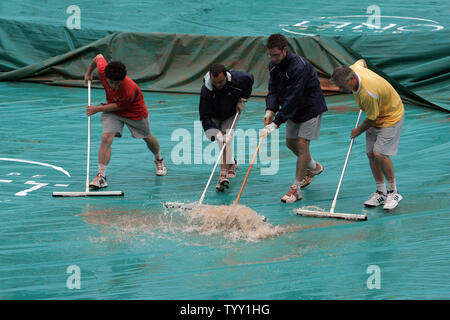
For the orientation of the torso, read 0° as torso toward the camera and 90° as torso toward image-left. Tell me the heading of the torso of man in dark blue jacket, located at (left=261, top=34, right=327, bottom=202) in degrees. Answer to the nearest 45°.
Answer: approximately 45°

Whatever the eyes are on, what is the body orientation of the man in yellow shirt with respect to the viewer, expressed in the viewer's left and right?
facing the viewer and to the left of the viewer

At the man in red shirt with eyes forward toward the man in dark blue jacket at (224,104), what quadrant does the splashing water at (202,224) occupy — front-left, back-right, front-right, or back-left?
front-right

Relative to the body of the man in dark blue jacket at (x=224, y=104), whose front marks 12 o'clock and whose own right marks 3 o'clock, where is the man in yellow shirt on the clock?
The man in yellow shirt is roughly at 10 o'clock from the man in dark blue jacket.

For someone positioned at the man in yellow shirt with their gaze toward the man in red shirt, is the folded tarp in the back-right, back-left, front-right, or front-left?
front-right

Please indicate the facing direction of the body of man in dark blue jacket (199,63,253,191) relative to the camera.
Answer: toward the camera

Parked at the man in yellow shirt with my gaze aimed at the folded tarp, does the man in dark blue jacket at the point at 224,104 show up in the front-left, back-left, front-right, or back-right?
front-left

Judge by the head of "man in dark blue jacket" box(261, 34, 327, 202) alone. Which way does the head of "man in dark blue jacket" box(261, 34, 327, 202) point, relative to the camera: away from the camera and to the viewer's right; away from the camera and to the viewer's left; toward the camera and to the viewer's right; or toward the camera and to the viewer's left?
toward the camera and to the viewer's left

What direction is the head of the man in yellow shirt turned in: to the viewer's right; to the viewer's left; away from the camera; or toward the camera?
to the viewer's left

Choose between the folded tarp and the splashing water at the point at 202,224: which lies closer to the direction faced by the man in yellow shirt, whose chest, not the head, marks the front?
the splashing water

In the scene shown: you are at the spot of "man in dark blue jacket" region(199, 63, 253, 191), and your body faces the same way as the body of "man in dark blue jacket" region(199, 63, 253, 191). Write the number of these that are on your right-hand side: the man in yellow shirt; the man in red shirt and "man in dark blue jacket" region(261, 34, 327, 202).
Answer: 1

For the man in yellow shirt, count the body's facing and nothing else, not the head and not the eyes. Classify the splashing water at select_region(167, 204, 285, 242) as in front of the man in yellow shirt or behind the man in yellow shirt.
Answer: in front

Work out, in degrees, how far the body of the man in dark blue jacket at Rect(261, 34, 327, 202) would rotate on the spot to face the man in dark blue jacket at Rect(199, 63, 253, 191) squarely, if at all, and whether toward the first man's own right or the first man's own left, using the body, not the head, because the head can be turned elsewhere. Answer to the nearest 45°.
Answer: approximately 90° to the first man's own right

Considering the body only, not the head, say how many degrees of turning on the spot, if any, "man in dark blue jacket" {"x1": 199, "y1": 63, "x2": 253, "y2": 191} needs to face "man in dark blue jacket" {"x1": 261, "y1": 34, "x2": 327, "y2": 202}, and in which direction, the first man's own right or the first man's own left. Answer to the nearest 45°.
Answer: approximately 45° to the first man's own left

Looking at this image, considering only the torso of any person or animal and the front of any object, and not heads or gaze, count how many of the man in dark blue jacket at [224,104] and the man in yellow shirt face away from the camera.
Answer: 0

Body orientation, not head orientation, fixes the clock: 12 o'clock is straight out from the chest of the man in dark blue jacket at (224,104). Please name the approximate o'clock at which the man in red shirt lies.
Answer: The man in red shirt is roughly at 3 o'clock from the man in dark blue jacket.

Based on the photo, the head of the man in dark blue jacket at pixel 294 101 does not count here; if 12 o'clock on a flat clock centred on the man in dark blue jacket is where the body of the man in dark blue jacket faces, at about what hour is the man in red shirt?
The man in red shirt is roughly at 2 o'clock from the man in dark blue jacket.
